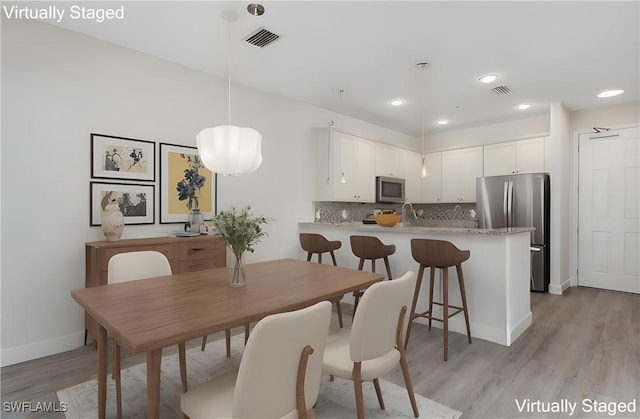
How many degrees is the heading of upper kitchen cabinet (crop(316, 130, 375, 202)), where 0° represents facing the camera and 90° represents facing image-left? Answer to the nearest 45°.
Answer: approximately 315°

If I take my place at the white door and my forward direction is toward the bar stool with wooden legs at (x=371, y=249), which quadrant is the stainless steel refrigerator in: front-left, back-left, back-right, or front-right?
front-right

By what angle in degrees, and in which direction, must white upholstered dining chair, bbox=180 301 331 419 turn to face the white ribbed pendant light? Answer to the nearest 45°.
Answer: approximately 45° to its right

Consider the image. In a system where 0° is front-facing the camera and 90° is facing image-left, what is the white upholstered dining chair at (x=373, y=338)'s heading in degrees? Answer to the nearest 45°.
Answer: approximately 135°

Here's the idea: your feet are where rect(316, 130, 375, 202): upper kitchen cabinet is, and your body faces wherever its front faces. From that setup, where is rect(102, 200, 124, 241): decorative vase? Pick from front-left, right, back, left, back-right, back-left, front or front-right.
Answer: right

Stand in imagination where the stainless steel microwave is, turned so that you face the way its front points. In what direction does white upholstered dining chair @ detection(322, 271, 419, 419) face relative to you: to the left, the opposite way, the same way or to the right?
the opposite way

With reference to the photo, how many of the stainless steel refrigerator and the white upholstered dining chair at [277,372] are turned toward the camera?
1

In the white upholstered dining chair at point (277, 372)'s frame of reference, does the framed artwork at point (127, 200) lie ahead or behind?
ahead

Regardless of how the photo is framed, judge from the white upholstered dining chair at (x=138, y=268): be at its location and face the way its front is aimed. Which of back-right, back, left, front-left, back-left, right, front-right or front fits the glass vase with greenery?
front

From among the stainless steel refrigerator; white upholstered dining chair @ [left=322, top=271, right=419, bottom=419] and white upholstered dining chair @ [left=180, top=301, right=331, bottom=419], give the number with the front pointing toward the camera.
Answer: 1

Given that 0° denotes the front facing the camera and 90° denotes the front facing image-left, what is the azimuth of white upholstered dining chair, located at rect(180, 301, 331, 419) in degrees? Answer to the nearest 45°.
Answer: approximately 135°

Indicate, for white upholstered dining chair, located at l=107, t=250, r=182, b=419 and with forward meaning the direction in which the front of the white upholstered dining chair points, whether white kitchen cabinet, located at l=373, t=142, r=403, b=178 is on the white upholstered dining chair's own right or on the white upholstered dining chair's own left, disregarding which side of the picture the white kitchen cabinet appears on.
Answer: on the white upholstered dining chair's own left

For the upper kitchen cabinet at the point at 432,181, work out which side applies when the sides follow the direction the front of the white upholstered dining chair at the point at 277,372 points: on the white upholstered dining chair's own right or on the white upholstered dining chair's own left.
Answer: on the white upholstered dining chair's own right

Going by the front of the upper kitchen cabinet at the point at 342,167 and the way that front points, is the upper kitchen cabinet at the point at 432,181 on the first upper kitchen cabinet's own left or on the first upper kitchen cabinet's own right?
on the first upper kitchen cabinet's own left

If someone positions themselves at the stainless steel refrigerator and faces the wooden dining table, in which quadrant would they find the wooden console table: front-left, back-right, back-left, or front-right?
front-right

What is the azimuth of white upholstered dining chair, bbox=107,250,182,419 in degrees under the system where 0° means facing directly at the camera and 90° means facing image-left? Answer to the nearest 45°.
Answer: approximately 315°

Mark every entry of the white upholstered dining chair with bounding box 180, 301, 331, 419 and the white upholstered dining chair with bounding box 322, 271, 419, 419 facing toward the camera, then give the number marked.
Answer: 0
